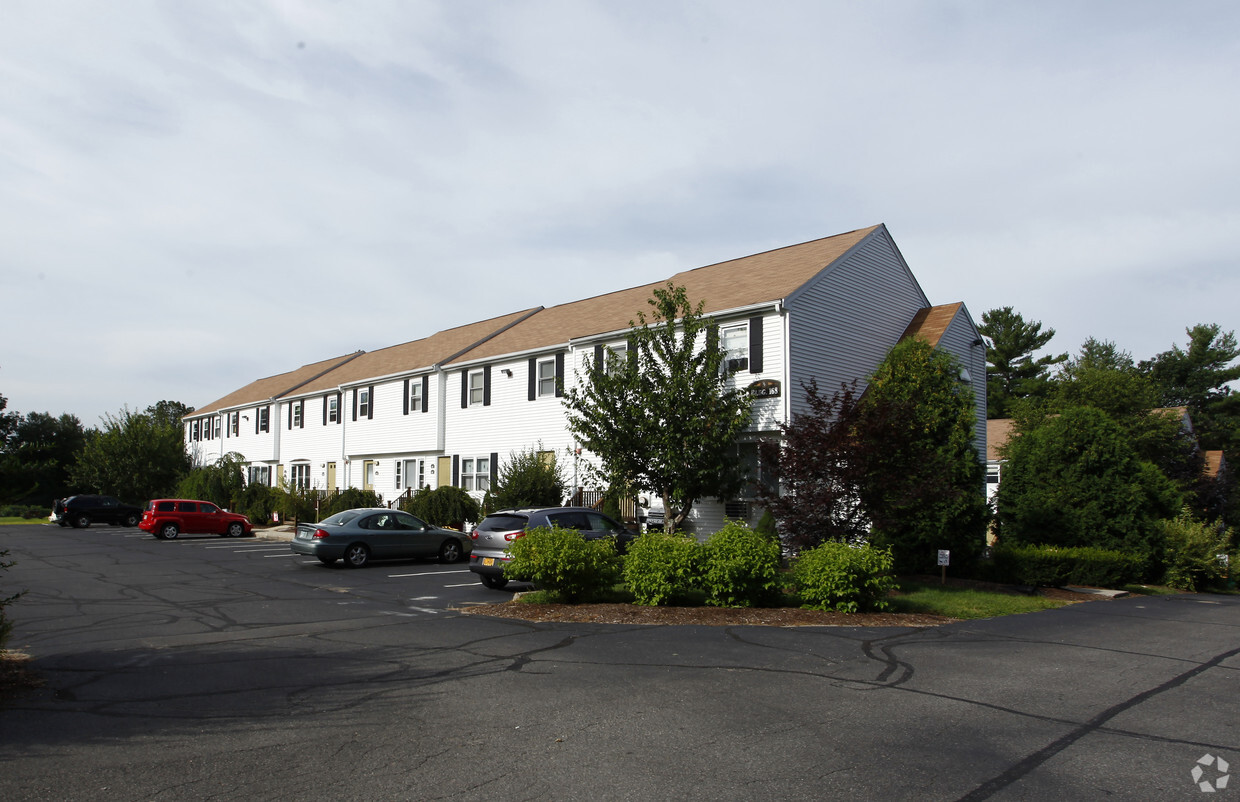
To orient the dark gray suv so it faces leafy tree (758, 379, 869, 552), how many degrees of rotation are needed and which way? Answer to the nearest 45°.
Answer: approximately 45° to its right

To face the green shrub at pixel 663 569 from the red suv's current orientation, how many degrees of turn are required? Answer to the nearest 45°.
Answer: approximately 90° to its right

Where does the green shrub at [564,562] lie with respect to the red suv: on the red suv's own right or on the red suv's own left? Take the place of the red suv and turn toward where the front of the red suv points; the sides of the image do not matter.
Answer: on the red suv's own right

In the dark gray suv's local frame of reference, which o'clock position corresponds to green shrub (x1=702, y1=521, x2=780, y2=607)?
The green shrub is roughly at 3 o'clock from the dark gray suv.

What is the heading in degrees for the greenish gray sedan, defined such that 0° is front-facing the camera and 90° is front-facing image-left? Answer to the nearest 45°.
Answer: approximately 225°

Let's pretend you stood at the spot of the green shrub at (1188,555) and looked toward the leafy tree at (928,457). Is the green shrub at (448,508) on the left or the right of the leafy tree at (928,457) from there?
right

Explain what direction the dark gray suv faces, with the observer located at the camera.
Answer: facing away from the viewer and to the right of the viewer

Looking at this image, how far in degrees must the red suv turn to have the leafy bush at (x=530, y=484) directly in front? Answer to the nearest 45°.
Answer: approximately 45° to its right

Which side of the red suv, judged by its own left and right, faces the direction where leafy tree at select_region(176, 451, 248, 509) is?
left

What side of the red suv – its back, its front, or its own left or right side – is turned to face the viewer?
right
